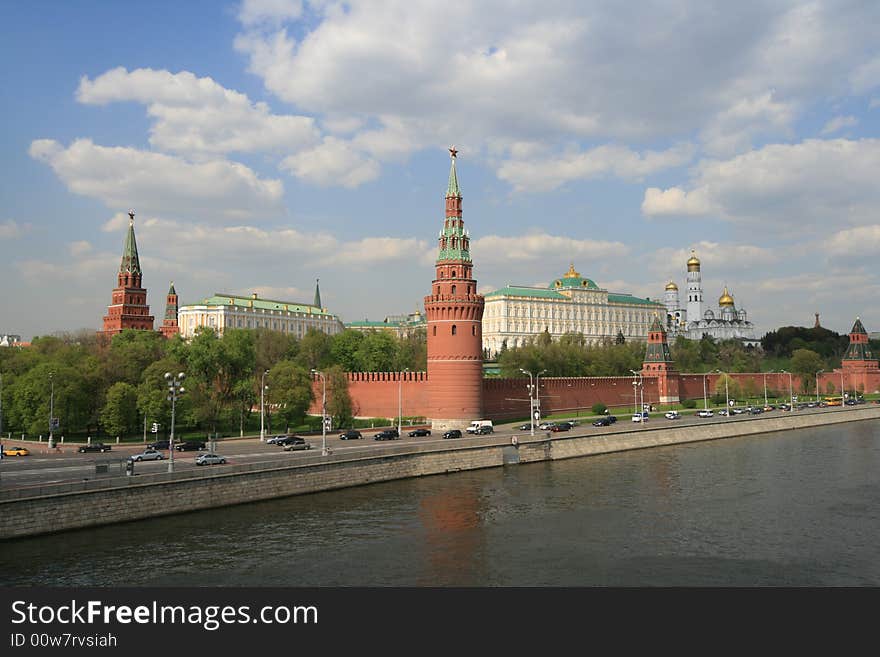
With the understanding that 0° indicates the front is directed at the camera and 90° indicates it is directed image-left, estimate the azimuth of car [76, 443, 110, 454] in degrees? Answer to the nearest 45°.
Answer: approximately 90°

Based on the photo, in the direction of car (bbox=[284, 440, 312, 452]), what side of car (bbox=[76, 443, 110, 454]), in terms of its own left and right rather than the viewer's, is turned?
back

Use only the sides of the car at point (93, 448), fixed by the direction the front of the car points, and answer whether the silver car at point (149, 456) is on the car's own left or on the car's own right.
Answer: on the car's own left

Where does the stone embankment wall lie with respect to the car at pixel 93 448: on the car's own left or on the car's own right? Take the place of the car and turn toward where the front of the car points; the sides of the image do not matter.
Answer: on the car's own left

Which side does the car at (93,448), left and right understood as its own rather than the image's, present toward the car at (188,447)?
back
